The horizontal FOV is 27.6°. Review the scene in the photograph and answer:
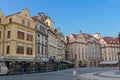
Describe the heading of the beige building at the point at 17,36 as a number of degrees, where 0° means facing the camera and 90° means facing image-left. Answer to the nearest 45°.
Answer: approximately 315°
